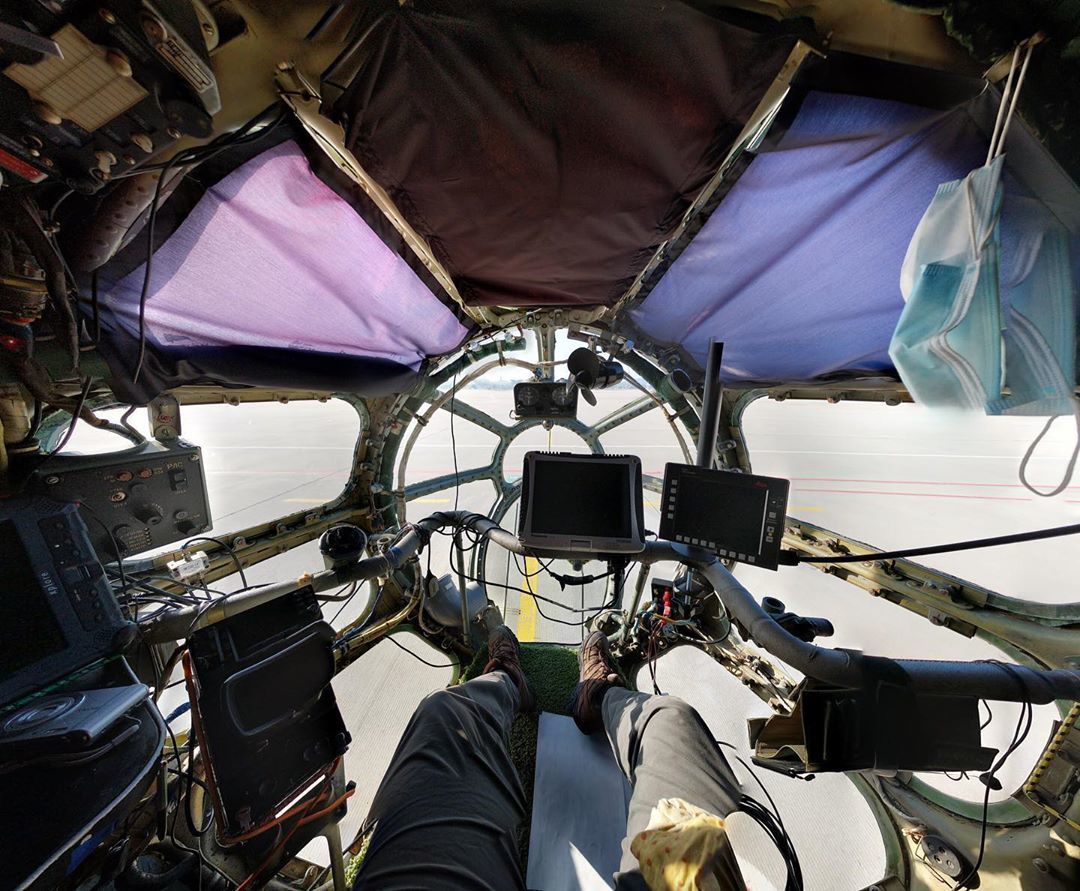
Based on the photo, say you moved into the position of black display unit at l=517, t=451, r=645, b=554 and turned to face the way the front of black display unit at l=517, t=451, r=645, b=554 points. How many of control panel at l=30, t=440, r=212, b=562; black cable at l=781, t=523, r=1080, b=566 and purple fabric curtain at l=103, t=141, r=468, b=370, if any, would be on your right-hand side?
2

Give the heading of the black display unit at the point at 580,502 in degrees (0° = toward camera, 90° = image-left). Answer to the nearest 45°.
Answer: approximately 0°

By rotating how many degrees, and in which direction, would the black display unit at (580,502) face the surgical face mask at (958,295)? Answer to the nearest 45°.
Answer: approximately 45° to its left

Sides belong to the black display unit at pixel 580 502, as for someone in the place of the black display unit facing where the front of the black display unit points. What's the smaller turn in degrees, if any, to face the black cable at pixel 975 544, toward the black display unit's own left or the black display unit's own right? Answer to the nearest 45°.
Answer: approximately 90° to the black display unit's own left

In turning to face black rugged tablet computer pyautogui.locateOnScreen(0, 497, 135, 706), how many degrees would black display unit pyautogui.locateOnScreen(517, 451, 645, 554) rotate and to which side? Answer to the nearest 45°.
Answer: approximately 45° to its right

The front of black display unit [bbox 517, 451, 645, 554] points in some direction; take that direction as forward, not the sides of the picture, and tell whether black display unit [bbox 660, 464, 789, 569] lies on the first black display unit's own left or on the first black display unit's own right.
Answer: on the first black display unit's own left

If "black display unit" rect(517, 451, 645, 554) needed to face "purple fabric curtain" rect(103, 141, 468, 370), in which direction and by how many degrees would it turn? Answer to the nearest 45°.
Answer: approximately 90° to its right

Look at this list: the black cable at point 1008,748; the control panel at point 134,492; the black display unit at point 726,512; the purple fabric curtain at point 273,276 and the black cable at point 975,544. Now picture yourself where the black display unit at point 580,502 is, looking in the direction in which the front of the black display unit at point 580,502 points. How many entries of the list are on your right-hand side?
2

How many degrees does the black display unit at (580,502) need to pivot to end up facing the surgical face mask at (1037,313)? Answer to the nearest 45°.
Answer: approximately 45° to its left
